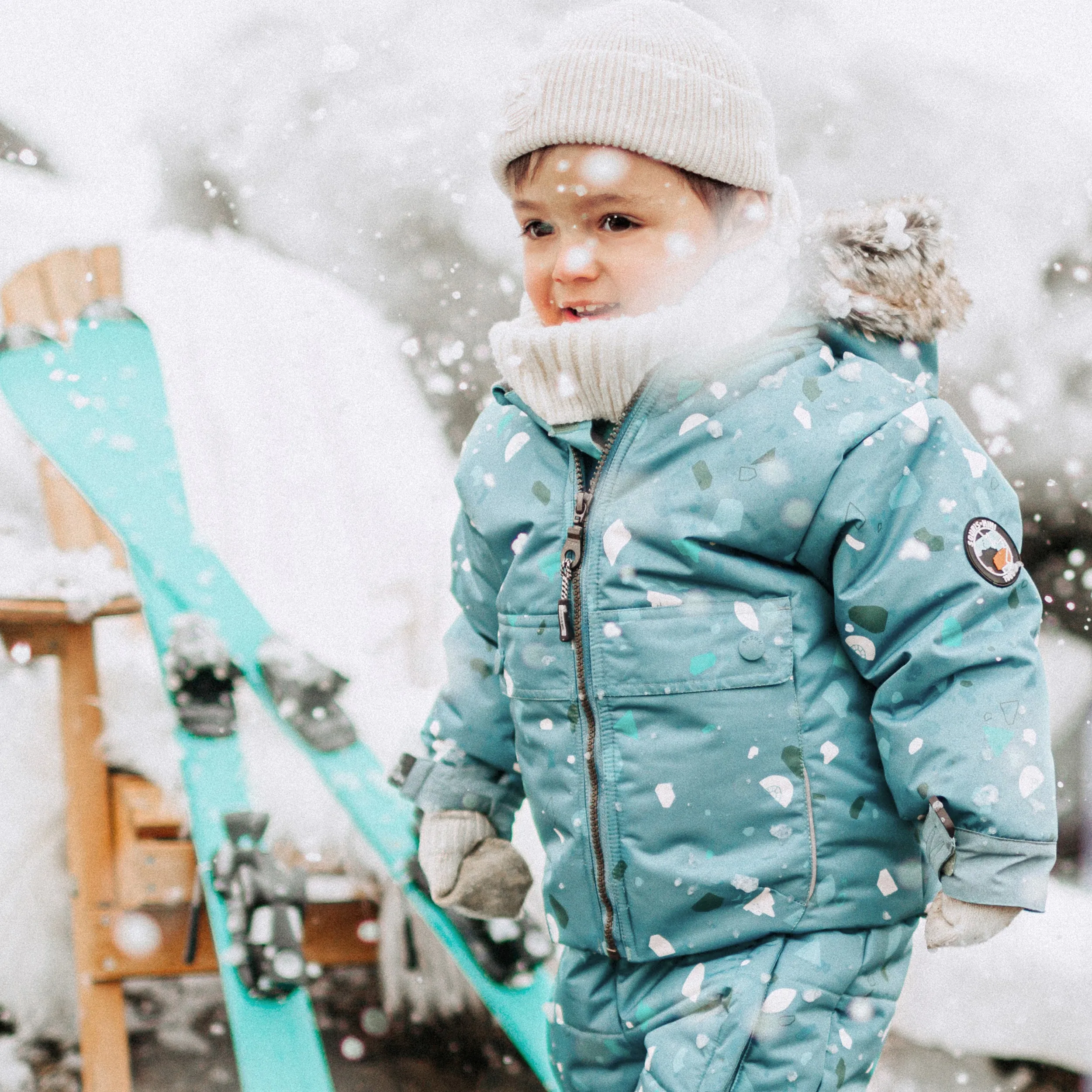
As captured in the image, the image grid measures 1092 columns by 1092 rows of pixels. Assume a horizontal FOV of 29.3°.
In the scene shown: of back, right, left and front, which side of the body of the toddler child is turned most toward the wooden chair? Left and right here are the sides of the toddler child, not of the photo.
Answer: right

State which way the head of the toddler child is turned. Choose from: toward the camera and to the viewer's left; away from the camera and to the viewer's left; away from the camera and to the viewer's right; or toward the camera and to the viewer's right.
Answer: toward the camera and to the viewer's left

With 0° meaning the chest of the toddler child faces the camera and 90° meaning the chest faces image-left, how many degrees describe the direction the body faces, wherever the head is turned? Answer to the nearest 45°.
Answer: approximately 45°
